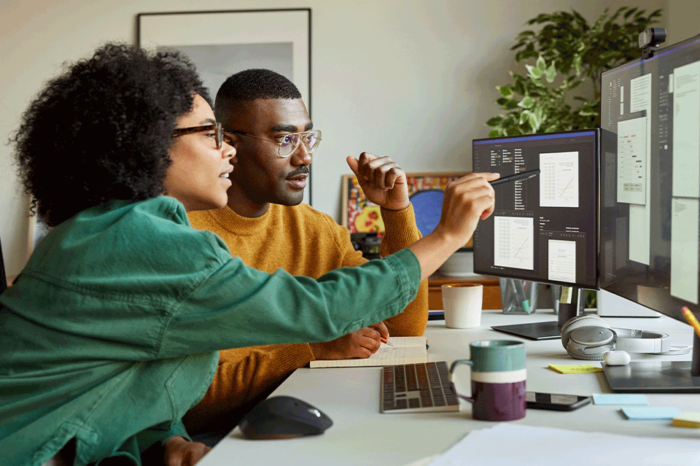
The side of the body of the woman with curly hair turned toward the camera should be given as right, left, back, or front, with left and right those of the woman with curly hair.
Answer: right

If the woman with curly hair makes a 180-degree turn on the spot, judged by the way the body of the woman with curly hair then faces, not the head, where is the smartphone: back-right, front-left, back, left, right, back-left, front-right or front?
back

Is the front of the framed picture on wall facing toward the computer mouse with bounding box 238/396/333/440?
yes

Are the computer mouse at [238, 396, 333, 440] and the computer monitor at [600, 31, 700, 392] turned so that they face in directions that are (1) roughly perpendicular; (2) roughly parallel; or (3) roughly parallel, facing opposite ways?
roughly parallel, facing opposite ways

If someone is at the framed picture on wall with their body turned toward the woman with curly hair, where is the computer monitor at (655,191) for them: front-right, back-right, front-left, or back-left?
front-left

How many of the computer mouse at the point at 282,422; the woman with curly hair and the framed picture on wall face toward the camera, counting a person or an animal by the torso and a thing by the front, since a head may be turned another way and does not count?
1

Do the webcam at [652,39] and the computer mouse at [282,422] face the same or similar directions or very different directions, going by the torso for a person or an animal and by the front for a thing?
very different directions

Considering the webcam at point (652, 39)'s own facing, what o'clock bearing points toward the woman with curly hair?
The woman with curly hair is roughly at 12 o'clock from the webcam.

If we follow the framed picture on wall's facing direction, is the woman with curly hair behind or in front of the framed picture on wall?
in front

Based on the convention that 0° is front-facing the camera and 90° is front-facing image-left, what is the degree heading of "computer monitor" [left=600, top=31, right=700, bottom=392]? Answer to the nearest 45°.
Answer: approximately 45°

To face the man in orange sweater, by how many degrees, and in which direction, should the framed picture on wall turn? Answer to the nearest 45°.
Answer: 0° — it already faces them

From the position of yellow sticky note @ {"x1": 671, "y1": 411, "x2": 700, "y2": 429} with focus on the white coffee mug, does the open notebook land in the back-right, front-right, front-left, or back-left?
front-left

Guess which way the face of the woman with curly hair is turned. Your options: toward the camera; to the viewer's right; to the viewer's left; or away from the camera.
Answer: to the viewer's right

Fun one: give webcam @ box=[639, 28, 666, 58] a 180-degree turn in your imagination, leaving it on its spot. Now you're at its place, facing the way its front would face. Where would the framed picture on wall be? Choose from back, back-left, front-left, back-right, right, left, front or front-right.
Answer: left

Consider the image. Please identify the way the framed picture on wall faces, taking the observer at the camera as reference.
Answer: facing the viewer
